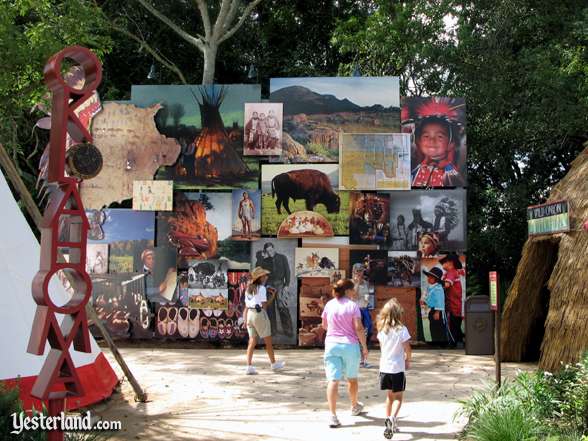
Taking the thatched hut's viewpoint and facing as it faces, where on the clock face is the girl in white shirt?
The girl in white shirt is roughly at 11 o'clock from the thatched hut.

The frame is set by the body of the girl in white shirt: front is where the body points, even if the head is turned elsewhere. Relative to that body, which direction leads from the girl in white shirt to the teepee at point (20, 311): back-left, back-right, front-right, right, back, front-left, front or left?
left

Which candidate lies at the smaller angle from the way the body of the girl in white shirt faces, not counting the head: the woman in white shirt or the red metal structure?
the woman in white shirt

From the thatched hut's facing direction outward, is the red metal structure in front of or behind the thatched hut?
in front

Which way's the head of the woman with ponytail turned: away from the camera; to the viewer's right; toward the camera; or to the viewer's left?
away from the camera

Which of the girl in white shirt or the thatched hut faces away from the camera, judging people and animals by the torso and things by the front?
the girl in white shirt

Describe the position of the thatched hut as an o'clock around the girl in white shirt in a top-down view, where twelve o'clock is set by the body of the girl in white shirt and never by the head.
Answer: The thatched hut is roughly at 1 o'clock from the girl in white shirt.

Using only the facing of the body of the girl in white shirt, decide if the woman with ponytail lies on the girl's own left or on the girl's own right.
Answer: on the girl's own left

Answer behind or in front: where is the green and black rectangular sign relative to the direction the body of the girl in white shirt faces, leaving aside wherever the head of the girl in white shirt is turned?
in front

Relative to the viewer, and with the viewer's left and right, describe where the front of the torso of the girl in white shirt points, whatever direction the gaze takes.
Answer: facing away from the viewer

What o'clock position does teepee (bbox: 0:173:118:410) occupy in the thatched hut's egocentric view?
The teepee is roughly at 12 o'clock from the thatched hut.

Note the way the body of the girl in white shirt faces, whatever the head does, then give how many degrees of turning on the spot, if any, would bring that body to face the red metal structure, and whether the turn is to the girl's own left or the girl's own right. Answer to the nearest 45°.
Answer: approximately 135° to the girl's own left

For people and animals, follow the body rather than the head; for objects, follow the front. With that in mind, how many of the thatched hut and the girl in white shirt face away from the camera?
1

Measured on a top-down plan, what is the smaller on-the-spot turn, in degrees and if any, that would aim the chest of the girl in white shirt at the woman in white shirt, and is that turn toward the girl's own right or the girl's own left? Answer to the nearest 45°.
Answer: approximately 45° to the girl's own left
